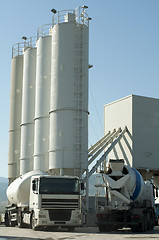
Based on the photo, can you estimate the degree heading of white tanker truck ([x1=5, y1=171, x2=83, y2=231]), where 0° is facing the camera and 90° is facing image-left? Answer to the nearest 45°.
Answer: approximately 315°

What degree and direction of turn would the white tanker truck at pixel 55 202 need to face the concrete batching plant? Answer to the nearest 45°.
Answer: approximately 135° to its left

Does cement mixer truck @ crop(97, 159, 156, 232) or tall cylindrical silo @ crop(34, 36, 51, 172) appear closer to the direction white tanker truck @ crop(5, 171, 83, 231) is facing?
the cement mixer truck

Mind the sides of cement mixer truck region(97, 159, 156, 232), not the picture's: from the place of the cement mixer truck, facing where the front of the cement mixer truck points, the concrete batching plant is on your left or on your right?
on your left
